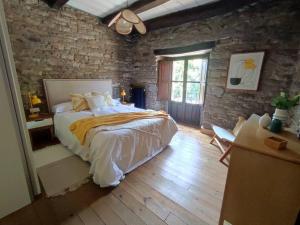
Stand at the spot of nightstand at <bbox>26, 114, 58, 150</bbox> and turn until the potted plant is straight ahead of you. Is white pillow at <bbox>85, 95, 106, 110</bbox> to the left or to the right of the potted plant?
left

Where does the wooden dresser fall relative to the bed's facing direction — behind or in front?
in front

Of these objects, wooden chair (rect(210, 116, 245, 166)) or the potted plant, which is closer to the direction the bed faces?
the potted plant

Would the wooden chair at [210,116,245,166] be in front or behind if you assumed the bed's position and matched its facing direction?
in front

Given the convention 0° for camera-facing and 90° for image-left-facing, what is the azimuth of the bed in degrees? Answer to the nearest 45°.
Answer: approximately 315°

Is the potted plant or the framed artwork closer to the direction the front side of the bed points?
the potted plant
